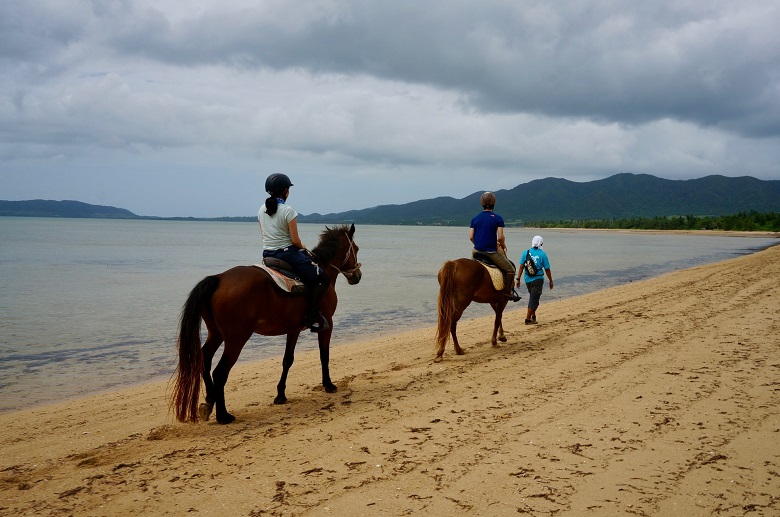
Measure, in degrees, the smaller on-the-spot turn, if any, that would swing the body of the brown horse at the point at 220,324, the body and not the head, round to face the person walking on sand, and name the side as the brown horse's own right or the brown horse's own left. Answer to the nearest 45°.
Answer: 0° — it already faces them

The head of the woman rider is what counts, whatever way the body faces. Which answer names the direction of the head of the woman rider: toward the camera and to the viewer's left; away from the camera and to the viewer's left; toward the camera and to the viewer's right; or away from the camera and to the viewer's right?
away from the camera and to the viewer's right

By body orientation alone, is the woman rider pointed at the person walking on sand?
yes

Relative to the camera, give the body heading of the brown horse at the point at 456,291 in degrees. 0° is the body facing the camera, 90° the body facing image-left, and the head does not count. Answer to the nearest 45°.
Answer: approximately 225°

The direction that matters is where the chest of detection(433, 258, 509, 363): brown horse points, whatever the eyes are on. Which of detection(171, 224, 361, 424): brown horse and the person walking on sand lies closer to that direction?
the person walking on sand

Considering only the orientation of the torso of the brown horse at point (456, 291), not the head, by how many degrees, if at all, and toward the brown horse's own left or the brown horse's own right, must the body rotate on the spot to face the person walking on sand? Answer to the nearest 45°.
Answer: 0° — it already faces them

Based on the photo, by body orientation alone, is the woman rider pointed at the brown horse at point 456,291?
yes

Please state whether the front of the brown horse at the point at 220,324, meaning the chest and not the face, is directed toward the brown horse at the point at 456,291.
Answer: yes

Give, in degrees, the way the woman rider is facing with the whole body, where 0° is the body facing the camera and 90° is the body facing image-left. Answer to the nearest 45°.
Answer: approximately 225°

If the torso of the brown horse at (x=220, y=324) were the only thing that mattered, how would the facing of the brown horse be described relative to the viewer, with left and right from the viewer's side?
facing away from the viewer and to the right of the viewer
